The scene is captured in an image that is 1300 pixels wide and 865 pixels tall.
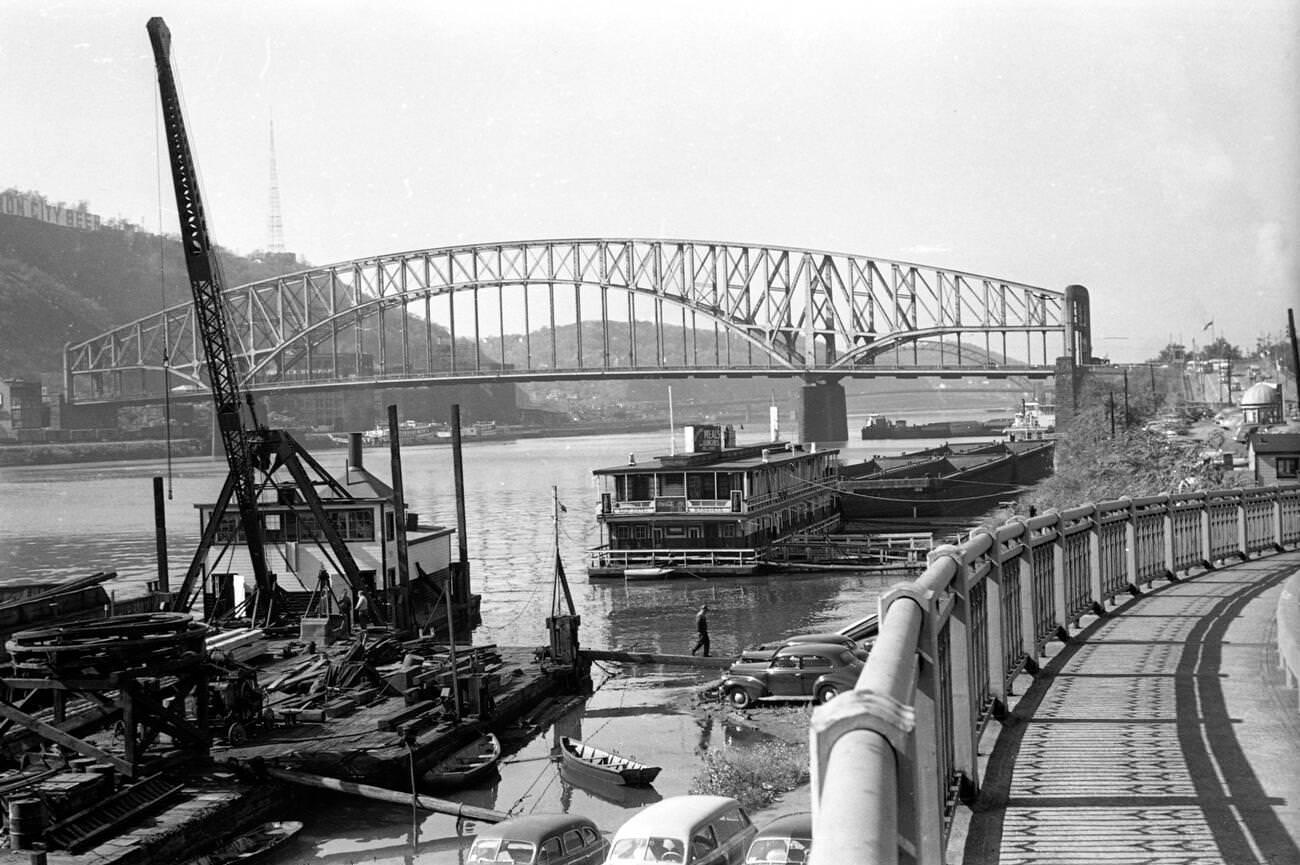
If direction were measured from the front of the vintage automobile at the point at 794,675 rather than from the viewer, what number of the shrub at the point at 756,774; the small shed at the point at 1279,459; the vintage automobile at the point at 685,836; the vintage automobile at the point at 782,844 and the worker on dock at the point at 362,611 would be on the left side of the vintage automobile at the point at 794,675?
3

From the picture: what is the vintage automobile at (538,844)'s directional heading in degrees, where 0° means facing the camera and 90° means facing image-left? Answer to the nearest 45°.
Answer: approximately 45°

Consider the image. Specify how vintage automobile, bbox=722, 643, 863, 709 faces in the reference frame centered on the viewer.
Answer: facing to the left of the viewer

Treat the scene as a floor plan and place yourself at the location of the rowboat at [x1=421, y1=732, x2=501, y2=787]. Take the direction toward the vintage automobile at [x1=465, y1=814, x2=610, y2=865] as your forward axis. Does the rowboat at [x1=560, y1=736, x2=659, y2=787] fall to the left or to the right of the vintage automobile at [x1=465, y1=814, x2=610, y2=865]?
left

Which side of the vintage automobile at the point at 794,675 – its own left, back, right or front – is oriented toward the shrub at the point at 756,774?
left

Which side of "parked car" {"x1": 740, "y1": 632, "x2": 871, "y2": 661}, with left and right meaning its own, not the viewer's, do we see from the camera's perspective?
left

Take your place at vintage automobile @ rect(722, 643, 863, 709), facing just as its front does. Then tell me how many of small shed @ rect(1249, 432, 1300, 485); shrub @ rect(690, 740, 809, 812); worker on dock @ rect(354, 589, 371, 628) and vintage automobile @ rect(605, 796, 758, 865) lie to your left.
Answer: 2

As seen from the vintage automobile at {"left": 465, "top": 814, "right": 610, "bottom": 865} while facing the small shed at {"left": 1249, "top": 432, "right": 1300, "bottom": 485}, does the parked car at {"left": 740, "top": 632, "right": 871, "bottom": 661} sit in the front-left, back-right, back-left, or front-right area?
front-left

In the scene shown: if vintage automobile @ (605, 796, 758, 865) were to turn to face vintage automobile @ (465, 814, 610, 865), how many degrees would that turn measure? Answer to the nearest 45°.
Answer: approximately 90° to its right

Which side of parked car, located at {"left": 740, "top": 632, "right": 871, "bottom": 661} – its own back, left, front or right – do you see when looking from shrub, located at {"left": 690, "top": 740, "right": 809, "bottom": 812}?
left

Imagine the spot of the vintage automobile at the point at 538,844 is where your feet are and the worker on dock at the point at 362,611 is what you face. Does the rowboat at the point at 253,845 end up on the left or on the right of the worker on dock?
left

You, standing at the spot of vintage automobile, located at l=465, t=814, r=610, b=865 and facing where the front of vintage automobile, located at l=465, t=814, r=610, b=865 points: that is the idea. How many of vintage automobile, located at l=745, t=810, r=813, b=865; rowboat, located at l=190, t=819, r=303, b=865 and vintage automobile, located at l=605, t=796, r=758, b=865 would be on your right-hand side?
1

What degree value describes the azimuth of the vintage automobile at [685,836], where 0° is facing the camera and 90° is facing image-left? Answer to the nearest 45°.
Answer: approximately 45°
